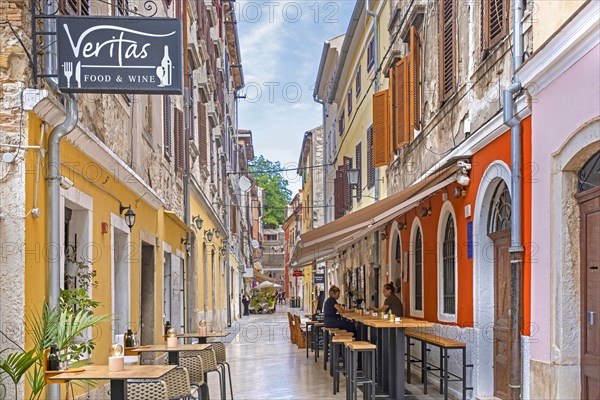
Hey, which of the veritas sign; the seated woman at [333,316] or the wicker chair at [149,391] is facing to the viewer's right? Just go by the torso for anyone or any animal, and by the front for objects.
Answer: the seated woman

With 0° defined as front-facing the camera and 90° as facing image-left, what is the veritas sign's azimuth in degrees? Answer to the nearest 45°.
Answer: approximately 0°

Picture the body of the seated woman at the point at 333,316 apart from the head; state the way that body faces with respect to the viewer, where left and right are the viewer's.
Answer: facing to the right of the viewer

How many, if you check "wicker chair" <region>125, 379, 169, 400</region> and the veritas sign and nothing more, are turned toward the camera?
1
